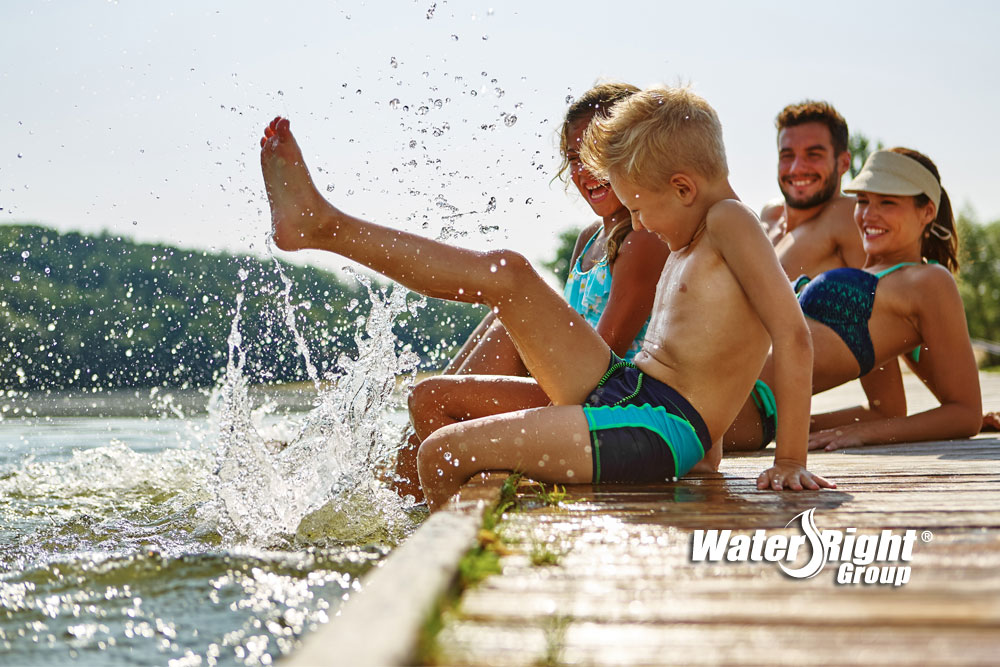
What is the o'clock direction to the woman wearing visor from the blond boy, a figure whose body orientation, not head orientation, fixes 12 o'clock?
The woman wearing visor is roughly at 4 o'clock from the blond boy.

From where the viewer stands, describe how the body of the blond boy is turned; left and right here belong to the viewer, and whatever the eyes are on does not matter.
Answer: facing to the left of the viewer

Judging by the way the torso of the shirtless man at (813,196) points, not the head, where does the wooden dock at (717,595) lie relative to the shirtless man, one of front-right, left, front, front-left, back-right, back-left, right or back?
front-left

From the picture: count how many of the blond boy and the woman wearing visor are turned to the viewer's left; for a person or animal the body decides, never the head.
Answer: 2

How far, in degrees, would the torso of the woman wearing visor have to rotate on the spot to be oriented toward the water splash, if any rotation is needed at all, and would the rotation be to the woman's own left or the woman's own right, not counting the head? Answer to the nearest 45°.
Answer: approximately 45° to the woman's own left

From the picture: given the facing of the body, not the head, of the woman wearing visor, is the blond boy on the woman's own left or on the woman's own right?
on the woman's own left

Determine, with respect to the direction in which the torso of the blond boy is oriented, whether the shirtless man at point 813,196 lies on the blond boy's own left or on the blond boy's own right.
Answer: on the blond boy's own right

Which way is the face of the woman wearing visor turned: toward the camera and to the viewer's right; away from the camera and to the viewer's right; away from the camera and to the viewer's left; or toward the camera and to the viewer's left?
toward the camera and to the viewer's left

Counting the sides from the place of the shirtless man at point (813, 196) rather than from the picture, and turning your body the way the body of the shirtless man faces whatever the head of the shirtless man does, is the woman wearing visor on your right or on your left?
on your left

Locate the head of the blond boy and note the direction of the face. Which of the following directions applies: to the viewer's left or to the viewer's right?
to the viewer's left

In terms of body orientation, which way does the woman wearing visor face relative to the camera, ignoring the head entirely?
to the viewer's left

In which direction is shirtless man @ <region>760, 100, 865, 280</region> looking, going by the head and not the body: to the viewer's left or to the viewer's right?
to the viewer's left
